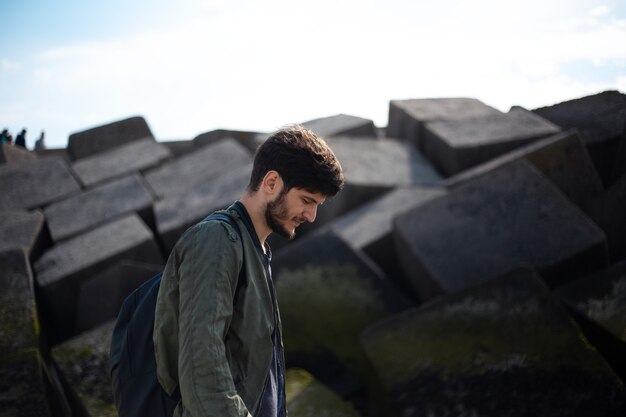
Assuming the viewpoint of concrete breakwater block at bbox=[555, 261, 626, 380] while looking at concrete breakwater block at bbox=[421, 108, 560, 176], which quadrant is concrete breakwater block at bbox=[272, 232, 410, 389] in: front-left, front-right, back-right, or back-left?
front-left

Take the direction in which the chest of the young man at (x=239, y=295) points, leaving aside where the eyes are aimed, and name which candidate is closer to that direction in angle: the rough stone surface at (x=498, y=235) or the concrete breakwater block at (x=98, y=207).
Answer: the rough stone surface

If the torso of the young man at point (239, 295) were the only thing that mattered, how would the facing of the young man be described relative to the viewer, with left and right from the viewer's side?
facing to the right of the viewer

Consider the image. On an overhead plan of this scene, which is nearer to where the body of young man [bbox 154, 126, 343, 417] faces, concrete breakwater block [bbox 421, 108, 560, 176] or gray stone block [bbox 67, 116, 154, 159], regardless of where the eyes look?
the concrete breakwater block

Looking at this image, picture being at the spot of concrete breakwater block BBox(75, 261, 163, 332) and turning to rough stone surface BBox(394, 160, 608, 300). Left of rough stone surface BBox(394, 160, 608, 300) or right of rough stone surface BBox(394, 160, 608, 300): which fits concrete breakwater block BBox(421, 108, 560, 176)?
left

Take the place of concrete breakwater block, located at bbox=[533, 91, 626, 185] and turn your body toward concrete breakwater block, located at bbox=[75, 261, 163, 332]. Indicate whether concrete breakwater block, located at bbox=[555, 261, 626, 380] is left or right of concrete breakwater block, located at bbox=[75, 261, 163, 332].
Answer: left

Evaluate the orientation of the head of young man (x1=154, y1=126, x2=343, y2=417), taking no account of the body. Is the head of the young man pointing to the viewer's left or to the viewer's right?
to the viewer's right
